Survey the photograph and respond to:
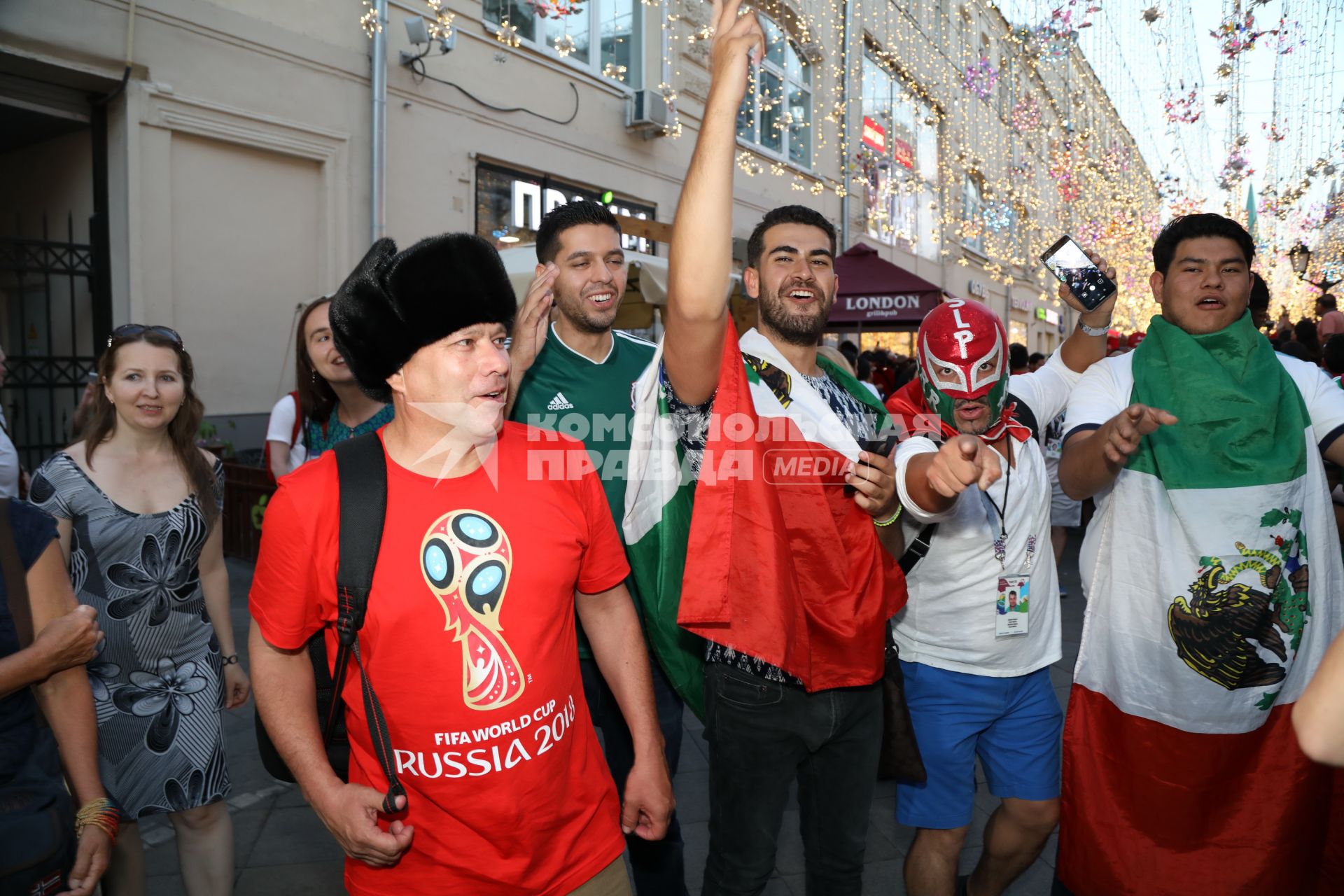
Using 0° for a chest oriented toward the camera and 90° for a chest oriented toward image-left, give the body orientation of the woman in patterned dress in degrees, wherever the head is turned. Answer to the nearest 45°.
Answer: approximately 0°

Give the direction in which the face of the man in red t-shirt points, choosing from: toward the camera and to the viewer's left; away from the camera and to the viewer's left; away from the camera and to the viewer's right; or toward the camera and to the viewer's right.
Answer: toward the camera and to the viewer's right

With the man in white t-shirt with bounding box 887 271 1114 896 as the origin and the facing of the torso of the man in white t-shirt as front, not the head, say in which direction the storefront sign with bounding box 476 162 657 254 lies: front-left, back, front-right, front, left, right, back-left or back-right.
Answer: back-right

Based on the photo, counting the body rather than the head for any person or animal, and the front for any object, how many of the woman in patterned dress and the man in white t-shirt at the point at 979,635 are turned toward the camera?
2

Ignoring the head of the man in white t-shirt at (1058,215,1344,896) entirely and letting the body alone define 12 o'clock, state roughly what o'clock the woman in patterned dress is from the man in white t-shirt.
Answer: The woman in patterned dress is roughly at 2 o'clock from the man in white t-shirt.

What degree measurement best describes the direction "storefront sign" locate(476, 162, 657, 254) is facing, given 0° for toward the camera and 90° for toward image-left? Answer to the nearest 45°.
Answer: approximately 315°

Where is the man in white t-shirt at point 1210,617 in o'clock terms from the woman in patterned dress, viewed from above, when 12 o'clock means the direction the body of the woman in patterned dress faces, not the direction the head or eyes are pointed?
The man in white t-shirt is roughly at 10 o'clock from the woman in patterned dress.

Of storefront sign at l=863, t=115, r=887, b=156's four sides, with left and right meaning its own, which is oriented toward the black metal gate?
right

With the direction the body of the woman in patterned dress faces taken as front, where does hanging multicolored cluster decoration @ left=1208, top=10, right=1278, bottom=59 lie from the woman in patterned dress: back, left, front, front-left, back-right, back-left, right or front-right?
left
